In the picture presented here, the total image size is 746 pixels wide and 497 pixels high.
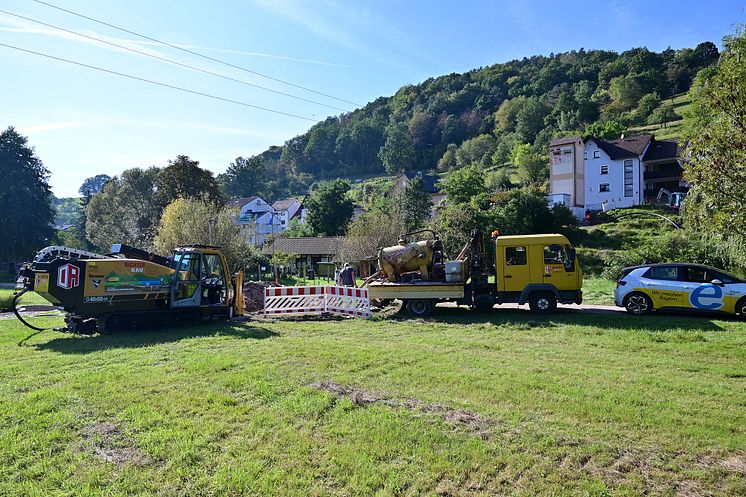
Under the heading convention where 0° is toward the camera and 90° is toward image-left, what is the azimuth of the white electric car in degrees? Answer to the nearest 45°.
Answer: approximately 270°

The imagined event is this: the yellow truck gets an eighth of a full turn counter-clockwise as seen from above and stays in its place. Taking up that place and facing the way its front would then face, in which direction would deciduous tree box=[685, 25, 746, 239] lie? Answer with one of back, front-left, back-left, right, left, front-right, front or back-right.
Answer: front

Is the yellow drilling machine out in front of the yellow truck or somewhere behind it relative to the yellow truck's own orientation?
behind

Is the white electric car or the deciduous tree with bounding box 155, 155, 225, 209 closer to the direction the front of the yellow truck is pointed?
the white electric car

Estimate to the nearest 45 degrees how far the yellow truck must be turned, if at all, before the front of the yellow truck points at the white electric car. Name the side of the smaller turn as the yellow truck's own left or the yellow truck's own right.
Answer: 0° — it already faces it

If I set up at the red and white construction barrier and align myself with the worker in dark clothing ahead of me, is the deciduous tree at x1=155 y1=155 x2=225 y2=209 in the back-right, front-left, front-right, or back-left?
front-left

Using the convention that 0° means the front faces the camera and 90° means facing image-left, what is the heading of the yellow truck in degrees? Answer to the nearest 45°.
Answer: approximately 270°

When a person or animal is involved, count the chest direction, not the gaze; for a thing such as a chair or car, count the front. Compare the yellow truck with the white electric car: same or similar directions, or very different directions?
same or similar directions

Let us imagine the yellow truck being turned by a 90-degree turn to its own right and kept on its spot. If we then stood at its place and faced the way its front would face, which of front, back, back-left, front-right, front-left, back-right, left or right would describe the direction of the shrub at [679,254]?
back-left

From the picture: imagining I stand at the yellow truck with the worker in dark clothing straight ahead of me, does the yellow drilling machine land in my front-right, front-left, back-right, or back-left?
front-left

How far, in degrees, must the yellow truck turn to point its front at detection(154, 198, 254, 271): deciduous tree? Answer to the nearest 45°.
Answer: approximately 135° to its left
